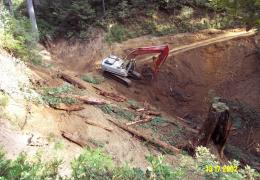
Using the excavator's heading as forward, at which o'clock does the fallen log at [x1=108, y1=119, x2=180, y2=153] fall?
The fallen log is roughly at 3 o'clock from the excavator.

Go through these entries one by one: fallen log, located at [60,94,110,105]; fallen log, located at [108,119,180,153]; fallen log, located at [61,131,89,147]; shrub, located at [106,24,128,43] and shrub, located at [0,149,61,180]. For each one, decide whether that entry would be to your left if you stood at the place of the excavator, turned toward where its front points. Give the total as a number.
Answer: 1

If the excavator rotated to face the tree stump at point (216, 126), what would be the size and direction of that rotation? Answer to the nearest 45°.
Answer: approximately 45° to its right

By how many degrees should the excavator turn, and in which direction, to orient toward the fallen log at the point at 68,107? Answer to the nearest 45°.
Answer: approximately 90° to its right

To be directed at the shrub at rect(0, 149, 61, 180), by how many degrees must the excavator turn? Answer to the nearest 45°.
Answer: approximately 90° to its right

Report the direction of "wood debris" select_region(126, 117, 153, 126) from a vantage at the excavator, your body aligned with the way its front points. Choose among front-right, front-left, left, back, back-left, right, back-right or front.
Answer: right

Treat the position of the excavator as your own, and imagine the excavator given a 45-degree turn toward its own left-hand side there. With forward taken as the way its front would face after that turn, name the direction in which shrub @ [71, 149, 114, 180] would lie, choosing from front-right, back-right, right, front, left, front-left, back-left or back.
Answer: back-right

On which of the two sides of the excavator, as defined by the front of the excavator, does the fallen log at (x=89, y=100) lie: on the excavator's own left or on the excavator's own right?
on the excavator's own right

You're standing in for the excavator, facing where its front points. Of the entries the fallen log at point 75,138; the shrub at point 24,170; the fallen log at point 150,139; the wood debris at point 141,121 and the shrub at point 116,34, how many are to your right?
4

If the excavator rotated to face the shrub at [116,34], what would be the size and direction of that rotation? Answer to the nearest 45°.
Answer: approximately 90° to its left

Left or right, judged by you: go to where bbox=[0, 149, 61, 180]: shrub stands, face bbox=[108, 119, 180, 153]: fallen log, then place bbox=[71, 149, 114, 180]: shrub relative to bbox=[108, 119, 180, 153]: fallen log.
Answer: right

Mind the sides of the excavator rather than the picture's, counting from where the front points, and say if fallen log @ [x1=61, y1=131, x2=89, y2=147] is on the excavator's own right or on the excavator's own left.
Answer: on the excavator's own right

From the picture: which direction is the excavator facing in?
to the viewer's right
